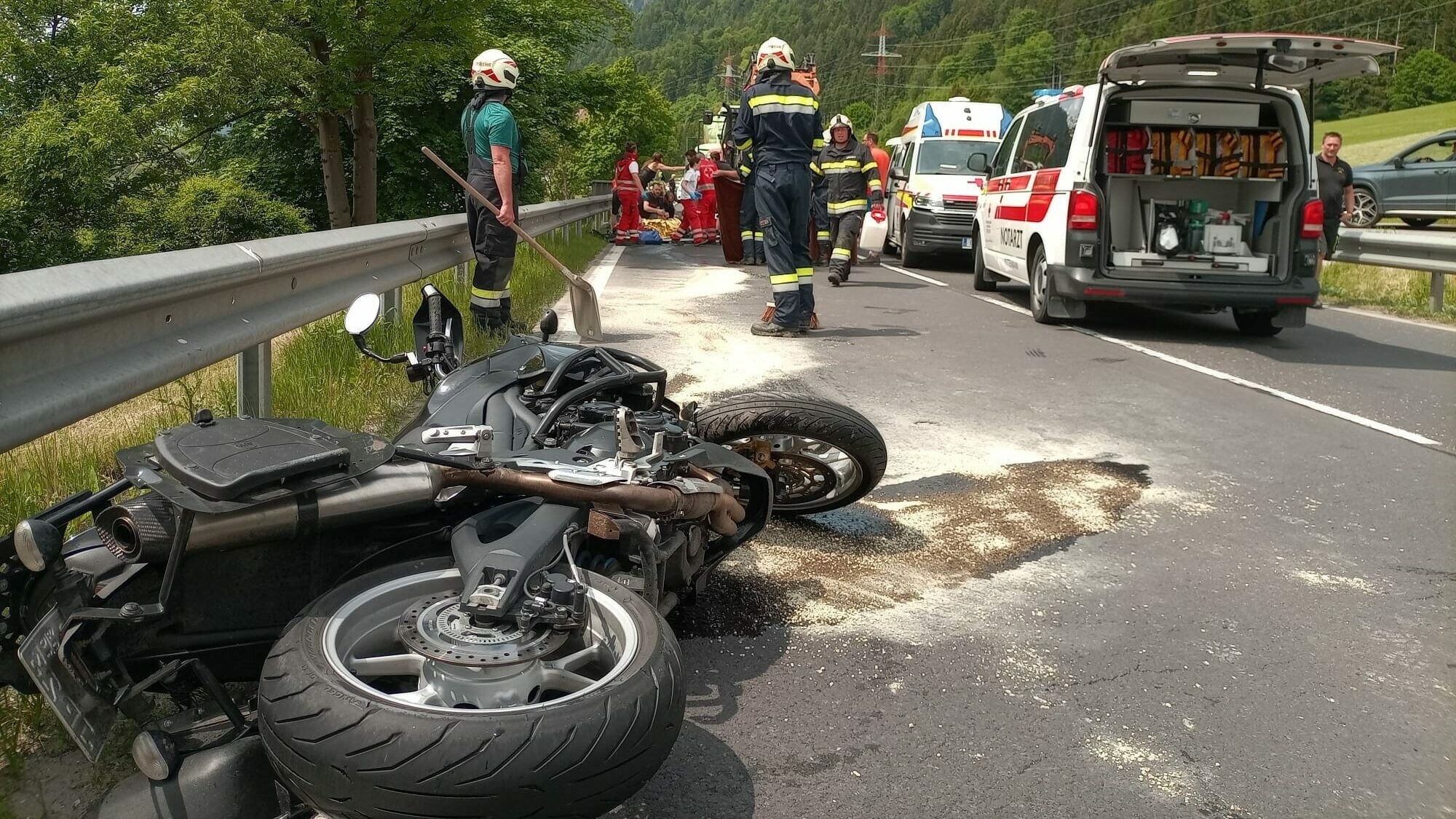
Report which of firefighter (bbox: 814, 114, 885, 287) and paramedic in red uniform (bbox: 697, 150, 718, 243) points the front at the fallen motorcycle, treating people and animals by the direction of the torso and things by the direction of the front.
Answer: the firefighter

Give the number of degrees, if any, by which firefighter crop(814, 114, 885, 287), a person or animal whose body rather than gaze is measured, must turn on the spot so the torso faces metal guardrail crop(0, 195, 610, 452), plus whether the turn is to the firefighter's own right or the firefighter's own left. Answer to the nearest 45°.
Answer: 0° — they already face it

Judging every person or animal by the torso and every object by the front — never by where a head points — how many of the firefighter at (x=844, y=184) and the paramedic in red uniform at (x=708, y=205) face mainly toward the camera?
1

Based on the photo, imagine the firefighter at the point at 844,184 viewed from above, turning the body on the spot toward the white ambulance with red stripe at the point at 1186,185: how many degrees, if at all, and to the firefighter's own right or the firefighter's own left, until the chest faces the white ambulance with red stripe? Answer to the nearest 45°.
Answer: approximately 45° to the firefighter's own left

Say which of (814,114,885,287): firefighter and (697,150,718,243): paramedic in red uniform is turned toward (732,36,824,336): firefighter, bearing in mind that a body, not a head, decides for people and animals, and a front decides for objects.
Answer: (814,114,885,287): firefighter

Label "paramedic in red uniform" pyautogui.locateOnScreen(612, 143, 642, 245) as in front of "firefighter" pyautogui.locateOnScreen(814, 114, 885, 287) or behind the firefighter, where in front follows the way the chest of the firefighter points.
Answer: behind

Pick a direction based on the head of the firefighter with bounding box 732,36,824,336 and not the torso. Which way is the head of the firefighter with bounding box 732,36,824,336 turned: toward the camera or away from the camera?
away from the camera

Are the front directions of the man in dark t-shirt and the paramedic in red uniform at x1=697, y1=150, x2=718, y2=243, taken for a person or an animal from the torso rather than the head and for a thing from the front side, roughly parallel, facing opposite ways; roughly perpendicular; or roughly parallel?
roughly parallel, facing opposite ways

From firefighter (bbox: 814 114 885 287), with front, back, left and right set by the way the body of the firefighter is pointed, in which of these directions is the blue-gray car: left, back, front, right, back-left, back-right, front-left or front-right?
back-left

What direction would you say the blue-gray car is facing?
to the viewer's left
